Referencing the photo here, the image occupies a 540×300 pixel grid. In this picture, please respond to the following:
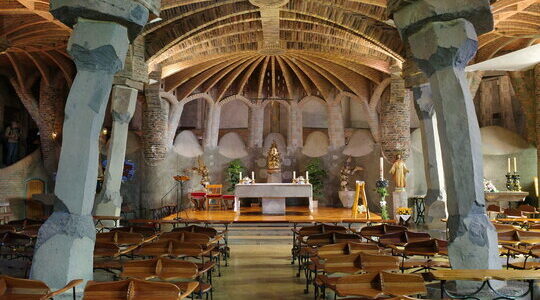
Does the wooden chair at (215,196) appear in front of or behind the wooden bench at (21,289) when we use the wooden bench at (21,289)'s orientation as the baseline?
in front

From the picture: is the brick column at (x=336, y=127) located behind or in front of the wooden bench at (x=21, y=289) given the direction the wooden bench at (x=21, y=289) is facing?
in front

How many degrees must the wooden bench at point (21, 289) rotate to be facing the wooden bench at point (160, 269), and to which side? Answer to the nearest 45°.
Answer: approximately 45° to its right

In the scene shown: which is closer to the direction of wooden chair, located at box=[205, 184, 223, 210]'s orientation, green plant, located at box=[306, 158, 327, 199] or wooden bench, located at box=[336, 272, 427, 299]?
the wooden bench

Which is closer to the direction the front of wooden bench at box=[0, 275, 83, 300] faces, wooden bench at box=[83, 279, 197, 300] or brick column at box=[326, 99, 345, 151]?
the brick column

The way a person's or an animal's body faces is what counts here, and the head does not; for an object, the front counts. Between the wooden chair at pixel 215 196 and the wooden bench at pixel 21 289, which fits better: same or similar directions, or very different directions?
very different directions

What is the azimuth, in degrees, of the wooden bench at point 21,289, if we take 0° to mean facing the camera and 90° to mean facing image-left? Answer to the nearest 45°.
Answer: approximately 225°

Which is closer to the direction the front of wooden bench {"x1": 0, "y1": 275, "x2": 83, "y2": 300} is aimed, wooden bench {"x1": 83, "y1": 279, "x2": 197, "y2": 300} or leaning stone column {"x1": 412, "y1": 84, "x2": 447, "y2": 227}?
the leaning stone column
